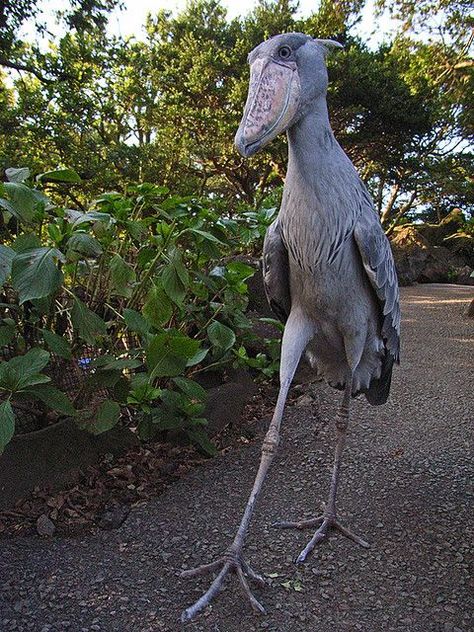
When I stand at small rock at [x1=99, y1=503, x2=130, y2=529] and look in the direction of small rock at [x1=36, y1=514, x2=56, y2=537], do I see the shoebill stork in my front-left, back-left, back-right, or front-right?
back-left

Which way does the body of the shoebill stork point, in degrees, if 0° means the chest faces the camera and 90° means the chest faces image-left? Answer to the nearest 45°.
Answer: approximately 45°

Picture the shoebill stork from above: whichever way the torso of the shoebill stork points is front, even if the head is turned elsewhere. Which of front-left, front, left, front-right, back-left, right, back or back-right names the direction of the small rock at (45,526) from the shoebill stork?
front-right

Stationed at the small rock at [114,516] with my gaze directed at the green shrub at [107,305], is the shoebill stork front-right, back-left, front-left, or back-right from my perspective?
back-right
